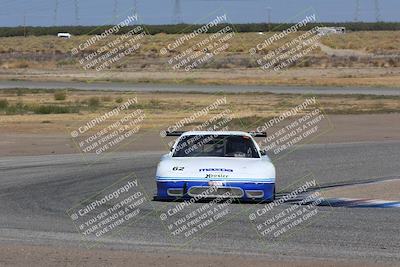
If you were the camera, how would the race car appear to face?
facing the viewer
